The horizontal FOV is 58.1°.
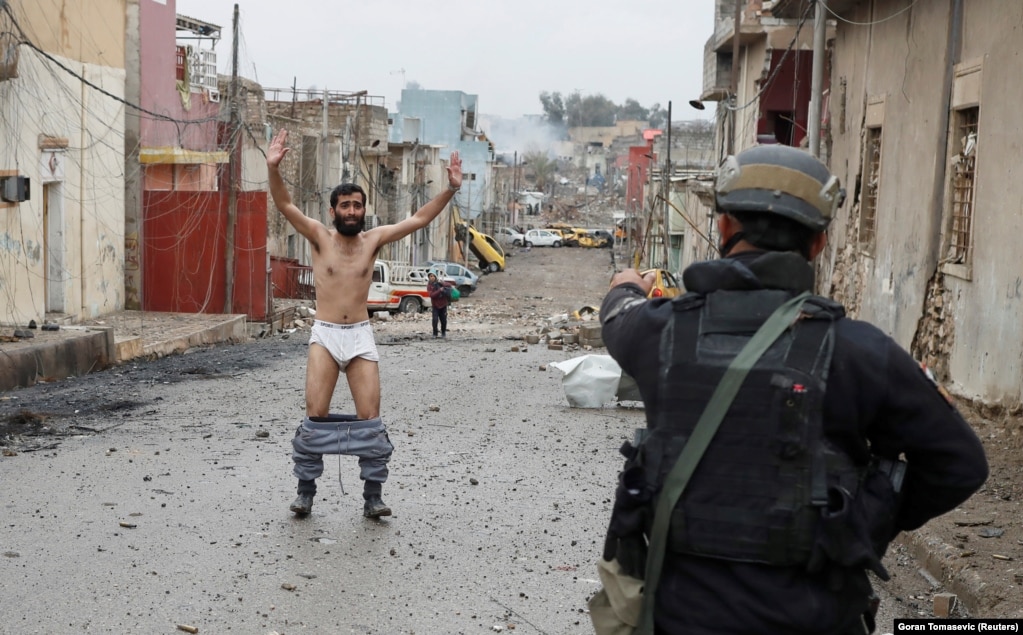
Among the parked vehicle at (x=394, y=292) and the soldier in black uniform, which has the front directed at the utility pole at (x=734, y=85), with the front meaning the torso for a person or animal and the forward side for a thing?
the soldier in black uniform

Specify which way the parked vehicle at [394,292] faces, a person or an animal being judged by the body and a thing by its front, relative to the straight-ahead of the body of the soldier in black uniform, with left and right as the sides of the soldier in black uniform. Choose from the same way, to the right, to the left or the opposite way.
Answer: to the left

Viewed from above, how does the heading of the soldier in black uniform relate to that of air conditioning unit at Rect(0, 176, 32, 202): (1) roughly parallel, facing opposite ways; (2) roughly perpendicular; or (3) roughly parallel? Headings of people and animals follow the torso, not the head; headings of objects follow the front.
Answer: roughly perpendicular

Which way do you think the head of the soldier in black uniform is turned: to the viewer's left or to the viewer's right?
to the viewer's left

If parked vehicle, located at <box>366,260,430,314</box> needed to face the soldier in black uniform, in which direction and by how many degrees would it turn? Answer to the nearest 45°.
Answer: approximately 90° to its left

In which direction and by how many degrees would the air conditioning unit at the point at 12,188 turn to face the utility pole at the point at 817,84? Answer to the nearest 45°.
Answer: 0° — it already faces it

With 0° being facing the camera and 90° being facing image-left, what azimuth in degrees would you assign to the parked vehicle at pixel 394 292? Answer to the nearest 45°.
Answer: approximately 90°

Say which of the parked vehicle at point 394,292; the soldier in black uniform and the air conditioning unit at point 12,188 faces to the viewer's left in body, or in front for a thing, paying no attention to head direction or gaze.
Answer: the parked vehicle

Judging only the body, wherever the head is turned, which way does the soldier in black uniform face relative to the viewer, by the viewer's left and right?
facing away from the viewer

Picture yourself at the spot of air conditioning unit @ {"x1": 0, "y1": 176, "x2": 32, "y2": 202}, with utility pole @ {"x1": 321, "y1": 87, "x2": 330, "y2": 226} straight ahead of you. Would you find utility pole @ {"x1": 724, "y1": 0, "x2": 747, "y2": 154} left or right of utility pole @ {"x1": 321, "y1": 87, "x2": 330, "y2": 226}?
right
